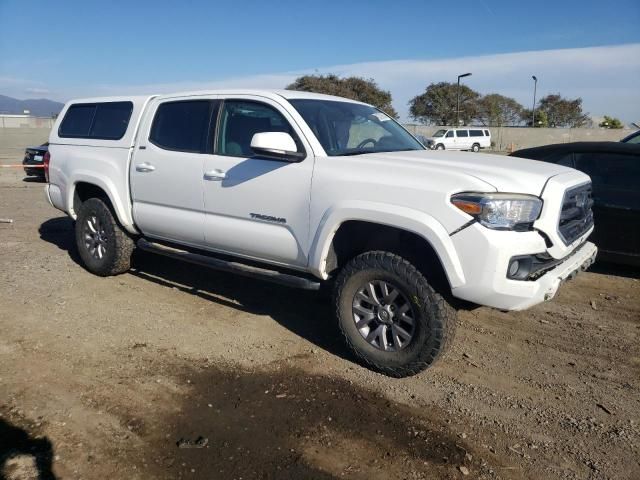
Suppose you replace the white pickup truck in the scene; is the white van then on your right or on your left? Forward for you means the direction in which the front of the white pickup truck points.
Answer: on your left

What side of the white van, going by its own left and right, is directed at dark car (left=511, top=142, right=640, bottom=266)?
left

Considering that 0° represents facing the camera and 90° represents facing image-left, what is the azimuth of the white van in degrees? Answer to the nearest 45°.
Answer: approximately 90°

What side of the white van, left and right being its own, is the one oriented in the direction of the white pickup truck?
left

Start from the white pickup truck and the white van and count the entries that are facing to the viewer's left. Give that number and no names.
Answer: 1

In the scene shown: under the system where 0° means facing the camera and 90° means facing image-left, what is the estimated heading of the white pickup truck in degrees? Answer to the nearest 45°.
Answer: approximately 315°
